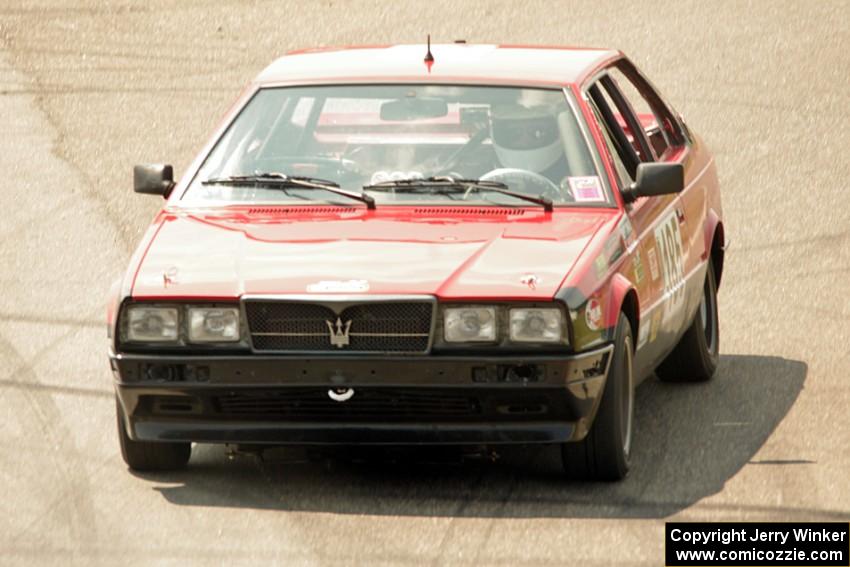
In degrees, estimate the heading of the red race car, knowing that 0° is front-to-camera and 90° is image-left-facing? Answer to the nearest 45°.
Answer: approximately 0°
